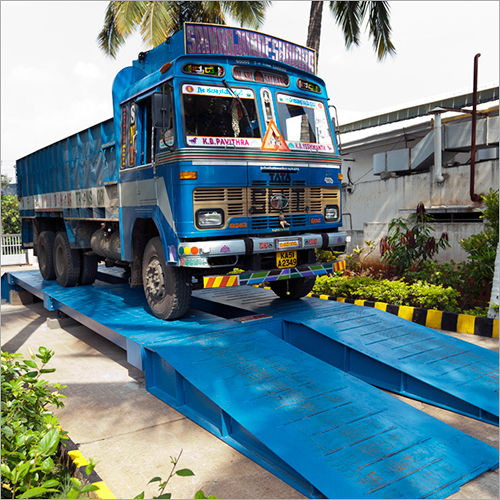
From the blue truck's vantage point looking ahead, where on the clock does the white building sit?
The white building is roughly at 9 o'clock from the blue truck.

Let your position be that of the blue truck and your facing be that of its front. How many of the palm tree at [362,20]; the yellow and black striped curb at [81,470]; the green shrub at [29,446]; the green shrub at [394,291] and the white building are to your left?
3

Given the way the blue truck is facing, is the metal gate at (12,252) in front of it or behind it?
behind

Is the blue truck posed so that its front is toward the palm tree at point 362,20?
no

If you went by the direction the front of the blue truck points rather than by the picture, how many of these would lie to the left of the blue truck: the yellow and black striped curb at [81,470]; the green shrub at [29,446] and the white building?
1

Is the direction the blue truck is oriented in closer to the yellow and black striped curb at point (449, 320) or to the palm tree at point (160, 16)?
the yellow and black striped curb

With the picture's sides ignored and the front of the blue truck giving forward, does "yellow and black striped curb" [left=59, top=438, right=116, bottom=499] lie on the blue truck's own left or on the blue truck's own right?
on the blue truck's own right

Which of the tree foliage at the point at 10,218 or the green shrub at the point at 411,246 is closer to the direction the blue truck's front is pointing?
the green shrub

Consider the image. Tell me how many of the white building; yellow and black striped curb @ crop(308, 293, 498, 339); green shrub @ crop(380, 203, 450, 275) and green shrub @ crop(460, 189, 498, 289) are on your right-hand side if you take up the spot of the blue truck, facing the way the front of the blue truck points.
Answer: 0

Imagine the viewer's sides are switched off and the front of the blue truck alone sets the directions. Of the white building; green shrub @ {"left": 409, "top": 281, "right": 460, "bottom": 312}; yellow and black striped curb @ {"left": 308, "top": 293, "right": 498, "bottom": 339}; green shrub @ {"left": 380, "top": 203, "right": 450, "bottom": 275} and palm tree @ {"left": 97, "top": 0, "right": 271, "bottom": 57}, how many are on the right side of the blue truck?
0

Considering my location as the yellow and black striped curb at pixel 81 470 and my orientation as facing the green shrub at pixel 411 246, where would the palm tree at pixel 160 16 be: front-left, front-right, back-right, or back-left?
front-left

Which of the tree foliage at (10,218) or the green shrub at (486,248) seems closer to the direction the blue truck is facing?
the green shrub

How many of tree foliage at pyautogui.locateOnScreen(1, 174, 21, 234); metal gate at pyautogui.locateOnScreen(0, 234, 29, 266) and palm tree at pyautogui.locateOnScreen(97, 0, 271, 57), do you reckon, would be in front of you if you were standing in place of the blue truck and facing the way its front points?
0

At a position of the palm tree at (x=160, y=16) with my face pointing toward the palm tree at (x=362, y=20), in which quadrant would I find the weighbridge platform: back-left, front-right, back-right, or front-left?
front-right

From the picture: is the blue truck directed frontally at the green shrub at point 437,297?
no

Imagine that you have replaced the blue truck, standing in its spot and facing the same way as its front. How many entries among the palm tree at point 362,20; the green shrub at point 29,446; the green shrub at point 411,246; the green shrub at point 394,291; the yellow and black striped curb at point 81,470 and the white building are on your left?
4

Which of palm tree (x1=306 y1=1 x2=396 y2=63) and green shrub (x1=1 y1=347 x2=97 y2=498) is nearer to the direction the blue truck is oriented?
the green shrub

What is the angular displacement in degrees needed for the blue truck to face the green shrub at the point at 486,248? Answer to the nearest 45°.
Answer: approximately 45° to its left

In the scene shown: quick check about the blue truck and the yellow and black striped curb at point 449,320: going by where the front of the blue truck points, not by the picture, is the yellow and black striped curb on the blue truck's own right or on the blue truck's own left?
on the blue truck's own left

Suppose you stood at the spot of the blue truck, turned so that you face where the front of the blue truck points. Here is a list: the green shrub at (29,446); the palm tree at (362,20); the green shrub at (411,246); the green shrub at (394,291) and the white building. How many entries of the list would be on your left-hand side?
4

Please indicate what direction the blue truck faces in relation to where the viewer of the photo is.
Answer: facing the viewer and to the right of the viewer
